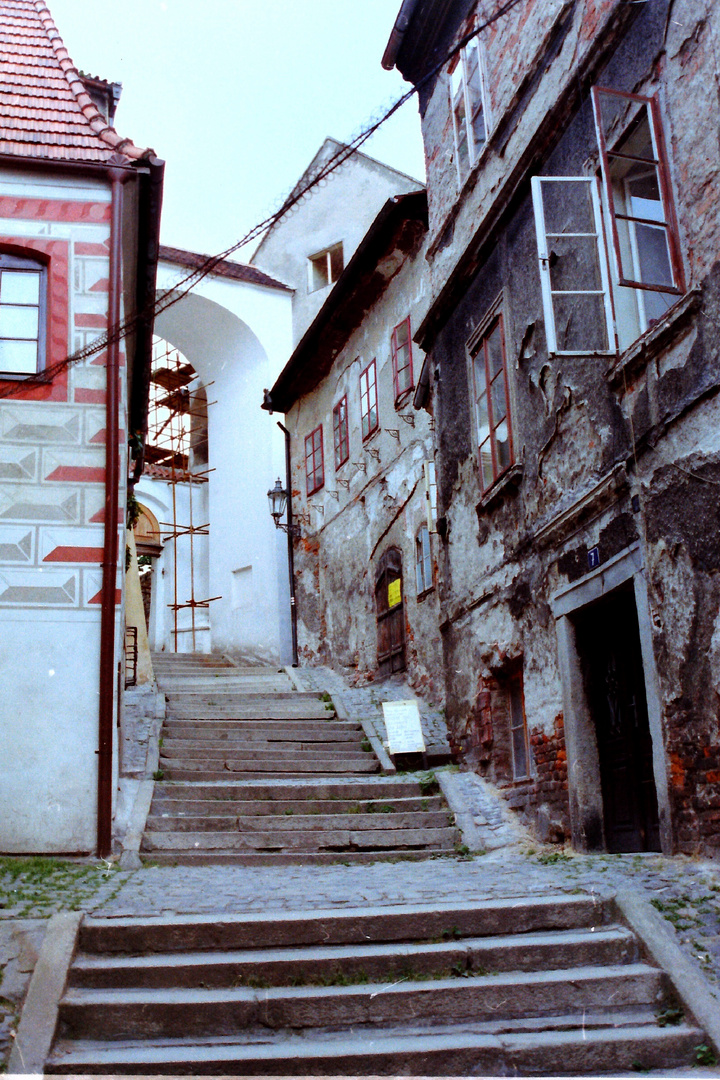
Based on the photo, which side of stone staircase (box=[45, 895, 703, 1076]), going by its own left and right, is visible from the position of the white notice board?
back

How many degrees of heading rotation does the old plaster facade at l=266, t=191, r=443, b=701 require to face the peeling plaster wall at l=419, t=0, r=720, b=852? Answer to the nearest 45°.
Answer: approximately 45° to its left

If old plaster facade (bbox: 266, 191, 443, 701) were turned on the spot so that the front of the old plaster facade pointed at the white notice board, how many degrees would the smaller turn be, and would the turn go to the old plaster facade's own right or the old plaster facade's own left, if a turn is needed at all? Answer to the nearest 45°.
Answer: approximately 45° to the old plaster facade's own left

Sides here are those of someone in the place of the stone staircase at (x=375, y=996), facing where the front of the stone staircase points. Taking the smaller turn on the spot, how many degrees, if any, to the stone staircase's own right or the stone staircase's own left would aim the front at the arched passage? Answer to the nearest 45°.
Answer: approximately 180°

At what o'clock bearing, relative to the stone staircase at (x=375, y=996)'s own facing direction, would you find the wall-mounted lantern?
The wall-mounted lantern is roughly at 6 o'clock from the stone staircase.

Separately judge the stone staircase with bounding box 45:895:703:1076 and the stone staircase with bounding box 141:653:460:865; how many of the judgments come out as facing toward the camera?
2

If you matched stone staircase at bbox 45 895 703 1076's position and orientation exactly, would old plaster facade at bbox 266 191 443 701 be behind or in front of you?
behind
